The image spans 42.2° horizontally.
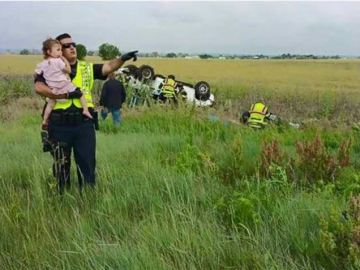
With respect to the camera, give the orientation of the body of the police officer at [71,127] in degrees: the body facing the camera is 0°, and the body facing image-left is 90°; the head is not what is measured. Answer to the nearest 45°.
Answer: approximately 0°

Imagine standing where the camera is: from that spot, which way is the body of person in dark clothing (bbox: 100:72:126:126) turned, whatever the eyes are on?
away from the camera

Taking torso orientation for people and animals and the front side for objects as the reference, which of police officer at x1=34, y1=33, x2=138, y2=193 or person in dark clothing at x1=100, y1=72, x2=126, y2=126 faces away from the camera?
the person in dark clothing

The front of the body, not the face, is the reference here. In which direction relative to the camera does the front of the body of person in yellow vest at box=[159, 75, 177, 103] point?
away from the camera

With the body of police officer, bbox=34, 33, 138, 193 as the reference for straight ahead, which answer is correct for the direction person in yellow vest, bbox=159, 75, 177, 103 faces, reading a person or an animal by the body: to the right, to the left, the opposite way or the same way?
the opposite way

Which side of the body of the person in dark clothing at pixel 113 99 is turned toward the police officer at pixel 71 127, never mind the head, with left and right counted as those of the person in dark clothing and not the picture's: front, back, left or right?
back

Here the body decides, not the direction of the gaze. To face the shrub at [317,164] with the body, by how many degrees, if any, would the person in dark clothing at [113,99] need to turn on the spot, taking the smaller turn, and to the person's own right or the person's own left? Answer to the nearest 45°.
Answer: approximately 180°

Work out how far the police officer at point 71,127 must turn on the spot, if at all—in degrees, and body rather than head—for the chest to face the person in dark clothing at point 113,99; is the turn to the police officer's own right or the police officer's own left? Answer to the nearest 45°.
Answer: approximately 180°

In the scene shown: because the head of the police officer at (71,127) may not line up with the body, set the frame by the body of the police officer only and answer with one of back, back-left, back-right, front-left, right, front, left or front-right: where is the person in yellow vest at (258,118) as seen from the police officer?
back-left

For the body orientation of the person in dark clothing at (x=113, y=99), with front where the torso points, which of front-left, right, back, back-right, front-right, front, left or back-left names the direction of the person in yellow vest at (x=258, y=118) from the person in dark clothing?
back-right

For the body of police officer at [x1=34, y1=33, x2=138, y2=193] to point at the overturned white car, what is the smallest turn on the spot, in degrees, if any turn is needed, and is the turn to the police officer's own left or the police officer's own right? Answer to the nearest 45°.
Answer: approximately 180°
